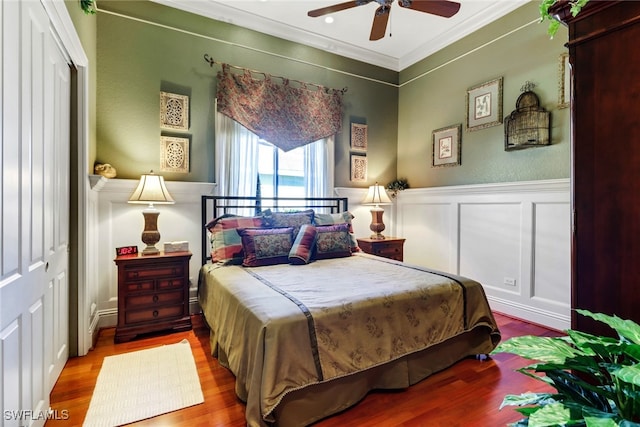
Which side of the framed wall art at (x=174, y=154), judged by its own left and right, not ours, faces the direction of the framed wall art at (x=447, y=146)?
left

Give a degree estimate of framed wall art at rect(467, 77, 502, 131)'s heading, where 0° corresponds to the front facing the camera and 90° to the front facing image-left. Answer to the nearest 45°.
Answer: approximately 45°

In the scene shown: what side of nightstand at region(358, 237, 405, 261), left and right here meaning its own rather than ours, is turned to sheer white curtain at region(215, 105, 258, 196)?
right

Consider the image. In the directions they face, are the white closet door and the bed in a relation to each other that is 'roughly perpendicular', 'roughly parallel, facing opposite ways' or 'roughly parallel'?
roughly perpendicular

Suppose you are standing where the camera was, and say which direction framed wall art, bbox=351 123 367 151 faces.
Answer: facing the viewer and to the right of the viewer

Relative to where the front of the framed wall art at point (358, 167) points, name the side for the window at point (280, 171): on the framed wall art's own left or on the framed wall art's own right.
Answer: on the framed wall art's own right

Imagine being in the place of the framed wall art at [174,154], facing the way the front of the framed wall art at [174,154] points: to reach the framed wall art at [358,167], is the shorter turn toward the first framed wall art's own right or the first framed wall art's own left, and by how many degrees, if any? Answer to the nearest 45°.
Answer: approximately 90° to the first framed wall art's own left

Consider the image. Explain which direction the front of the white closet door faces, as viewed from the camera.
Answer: facing to the right of the viewer

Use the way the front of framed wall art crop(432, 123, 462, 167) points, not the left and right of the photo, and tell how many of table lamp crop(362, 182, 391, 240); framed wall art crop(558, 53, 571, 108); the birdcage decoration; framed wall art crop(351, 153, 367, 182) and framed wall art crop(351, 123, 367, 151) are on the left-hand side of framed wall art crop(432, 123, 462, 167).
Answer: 2

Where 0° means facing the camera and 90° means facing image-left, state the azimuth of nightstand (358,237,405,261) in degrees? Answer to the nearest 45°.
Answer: approximately 315°

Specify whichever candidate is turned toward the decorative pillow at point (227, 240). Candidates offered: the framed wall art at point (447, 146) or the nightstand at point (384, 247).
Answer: the framed wall art

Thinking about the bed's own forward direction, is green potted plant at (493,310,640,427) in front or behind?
in front

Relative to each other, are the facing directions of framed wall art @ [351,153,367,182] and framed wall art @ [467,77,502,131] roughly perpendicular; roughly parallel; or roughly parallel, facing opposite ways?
roughly perpendicular

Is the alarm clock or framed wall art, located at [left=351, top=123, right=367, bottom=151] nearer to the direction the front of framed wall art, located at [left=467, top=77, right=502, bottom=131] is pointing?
the alarm clock

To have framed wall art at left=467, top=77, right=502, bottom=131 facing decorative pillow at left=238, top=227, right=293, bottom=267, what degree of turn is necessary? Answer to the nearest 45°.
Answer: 0° — it already faces it

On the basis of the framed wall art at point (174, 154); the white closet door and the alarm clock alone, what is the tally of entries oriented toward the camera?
2
